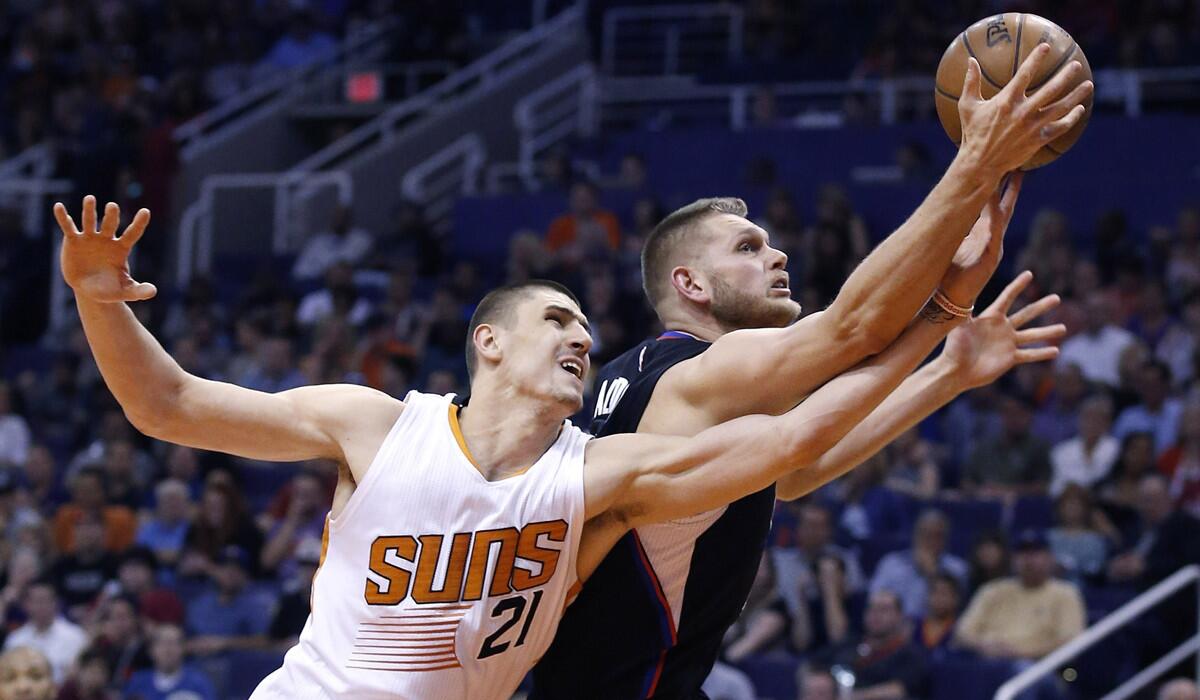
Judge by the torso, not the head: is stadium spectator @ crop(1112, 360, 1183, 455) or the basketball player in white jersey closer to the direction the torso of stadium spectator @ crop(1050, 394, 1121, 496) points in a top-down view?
the basketball player in white jersey

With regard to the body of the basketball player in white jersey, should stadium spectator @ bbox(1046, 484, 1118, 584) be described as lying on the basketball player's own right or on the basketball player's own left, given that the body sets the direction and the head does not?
on the basketball player's own left

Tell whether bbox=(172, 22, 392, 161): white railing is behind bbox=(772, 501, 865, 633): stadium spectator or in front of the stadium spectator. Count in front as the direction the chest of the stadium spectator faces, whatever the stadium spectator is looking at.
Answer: behind

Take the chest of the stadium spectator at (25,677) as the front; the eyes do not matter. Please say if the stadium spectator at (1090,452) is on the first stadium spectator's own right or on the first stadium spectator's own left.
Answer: on the first stadium spectator's own left

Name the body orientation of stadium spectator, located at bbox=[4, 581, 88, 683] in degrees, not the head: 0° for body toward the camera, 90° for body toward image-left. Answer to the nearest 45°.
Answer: approximately 0°

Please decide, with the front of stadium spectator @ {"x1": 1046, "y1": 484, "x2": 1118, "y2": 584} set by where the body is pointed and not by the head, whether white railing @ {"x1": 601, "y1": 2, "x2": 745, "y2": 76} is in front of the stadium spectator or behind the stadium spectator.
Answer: behind

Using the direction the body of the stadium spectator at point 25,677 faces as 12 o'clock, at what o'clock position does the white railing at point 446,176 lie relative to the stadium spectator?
The white railing is roughly at 7 o'clock from the stadium spectator.

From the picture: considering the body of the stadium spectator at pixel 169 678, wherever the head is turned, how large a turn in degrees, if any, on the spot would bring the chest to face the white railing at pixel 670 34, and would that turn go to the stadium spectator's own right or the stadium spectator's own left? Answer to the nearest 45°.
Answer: approximately 135° to the stadium spectator's own left

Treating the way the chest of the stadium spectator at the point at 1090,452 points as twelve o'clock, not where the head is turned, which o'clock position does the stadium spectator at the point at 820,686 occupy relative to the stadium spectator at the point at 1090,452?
the stadium spectator at the point at 820,686 is roughly at 1 o'clock from the stadium spectator at the point at 1090,452.

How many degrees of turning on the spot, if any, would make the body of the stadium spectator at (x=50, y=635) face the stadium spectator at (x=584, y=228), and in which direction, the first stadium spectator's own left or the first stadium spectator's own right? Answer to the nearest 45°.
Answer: approximately 135° to the first stadium spectator's own left

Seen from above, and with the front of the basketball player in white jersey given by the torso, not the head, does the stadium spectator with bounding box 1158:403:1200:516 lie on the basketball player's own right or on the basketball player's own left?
on the basketball player's own left
